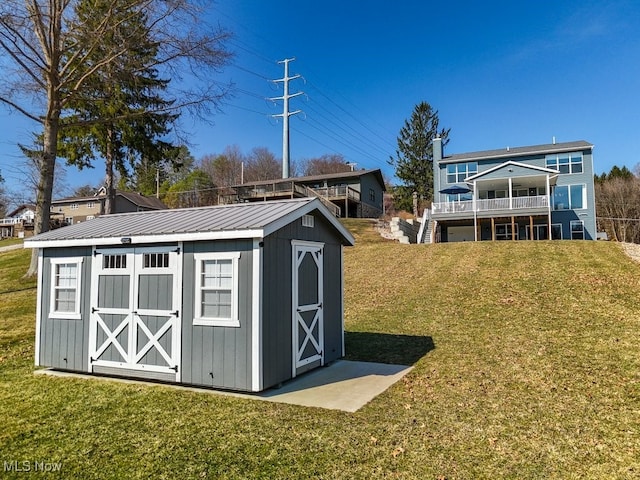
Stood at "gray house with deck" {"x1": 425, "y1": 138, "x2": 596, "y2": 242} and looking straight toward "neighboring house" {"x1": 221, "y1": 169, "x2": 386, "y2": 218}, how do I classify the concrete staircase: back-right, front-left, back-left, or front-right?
front-left

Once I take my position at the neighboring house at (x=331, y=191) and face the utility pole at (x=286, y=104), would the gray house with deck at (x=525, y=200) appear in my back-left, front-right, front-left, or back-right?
back-right

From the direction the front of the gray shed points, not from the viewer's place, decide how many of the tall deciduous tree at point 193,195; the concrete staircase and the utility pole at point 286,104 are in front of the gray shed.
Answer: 0

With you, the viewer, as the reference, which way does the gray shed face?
facing the viewer and to the left of the viewer

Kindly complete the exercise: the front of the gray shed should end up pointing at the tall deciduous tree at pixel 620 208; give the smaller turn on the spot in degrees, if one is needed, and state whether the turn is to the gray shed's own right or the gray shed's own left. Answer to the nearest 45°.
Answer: approximately 180°

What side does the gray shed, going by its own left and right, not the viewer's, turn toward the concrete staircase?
back

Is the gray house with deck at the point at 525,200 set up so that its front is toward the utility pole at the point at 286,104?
no

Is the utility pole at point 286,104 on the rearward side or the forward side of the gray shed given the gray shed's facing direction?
on the rearward side
